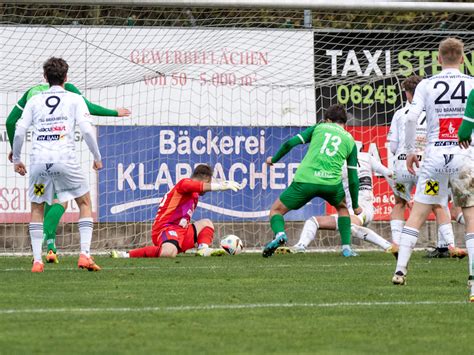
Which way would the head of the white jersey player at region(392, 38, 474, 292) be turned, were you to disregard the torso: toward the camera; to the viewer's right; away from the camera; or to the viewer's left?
away from the camera

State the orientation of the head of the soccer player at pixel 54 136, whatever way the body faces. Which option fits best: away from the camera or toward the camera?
away from the camera

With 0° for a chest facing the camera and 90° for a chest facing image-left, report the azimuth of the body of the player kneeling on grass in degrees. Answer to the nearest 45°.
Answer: approximately 270°

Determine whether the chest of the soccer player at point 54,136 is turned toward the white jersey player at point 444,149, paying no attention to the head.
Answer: no

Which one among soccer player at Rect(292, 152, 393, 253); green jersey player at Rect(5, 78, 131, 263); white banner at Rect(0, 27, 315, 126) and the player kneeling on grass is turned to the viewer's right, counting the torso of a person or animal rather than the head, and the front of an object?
the player kneeling on grass

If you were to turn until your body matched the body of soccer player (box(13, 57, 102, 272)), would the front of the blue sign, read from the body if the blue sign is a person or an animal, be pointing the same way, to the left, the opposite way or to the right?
the opposite way

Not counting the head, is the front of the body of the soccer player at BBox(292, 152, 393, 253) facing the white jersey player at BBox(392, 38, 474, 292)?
no

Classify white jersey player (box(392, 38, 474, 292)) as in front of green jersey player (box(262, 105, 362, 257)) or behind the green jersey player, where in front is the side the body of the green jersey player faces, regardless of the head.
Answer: behind

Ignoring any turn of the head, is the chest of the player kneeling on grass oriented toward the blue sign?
no

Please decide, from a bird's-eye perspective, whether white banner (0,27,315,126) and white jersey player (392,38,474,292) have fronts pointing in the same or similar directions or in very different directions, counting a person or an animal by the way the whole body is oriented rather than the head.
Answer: very different directions

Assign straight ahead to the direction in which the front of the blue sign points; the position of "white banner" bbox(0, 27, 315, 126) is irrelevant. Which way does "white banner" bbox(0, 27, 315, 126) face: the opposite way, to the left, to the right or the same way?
the same way

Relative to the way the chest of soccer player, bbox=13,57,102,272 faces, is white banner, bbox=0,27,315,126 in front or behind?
in front

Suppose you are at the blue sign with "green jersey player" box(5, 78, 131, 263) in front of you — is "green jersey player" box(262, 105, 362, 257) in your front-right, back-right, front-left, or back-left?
front-left

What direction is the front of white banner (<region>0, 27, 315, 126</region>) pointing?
toward the camera

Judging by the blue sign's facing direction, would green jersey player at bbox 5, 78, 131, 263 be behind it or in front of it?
in front
